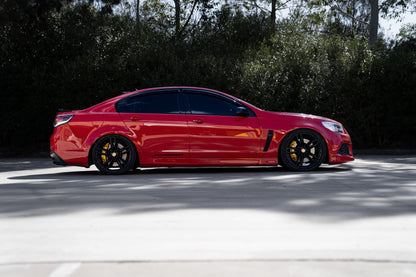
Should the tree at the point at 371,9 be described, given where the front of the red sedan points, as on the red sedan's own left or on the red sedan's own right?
on the red sedan's own left

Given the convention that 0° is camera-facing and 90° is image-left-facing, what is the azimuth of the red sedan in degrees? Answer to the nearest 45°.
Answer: approximately 270°
